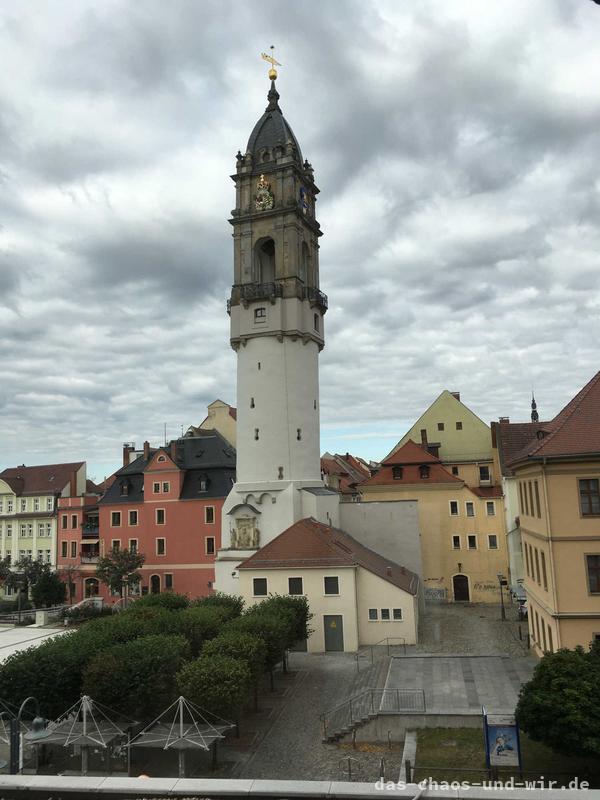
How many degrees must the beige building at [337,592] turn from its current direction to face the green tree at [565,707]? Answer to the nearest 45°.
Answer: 0° — it already faces it

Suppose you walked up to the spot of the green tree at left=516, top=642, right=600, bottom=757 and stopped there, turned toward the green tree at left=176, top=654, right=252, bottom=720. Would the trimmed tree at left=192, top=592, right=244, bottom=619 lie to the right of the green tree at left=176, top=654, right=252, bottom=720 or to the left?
right

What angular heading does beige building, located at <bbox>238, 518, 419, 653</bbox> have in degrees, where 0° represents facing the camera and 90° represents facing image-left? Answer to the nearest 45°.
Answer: approximately 0°

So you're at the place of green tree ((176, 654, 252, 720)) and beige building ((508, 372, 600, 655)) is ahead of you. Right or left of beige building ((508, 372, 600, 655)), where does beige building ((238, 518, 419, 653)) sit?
left

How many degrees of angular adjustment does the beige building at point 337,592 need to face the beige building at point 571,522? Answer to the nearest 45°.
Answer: approximately 45° to its left
